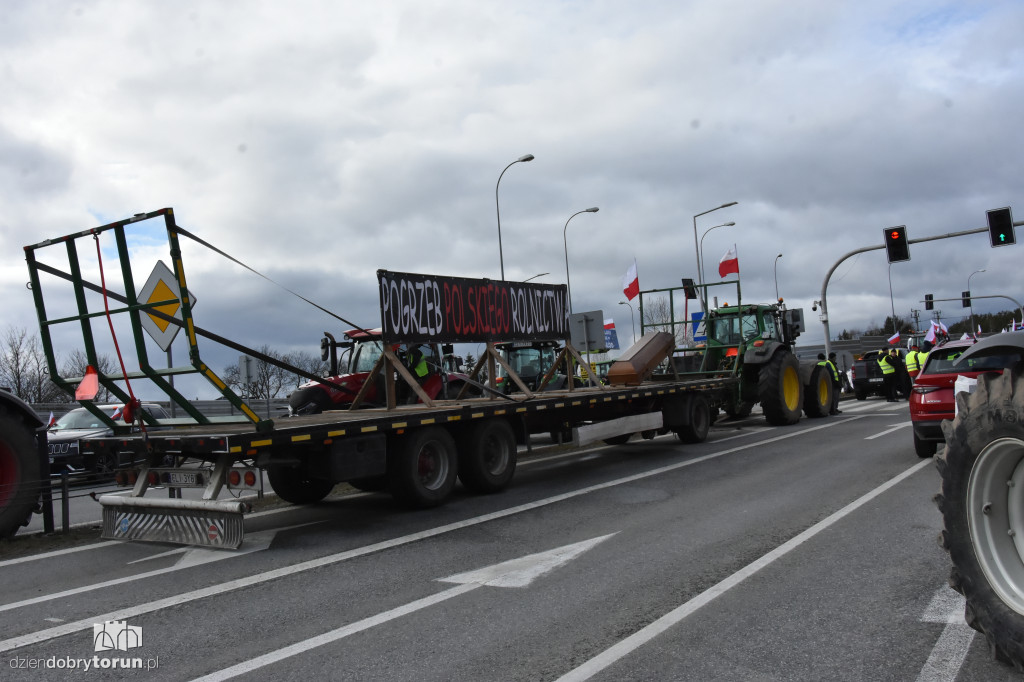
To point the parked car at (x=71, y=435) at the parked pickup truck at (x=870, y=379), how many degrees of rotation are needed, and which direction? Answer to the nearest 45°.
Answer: approximately 135° to its left

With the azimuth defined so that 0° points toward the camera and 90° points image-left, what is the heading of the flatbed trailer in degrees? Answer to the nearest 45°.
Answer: approximately 225°

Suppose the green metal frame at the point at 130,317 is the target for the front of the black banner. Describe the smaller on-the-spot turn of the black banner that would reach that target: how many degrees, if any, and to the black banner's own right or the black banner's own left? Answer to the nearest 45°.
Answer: approximately 90° to the black banner's own right

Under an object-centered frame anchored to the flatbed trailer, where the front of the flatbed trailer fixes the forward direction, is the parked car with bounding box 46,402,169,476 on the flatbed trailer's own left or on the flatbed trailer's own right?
on the flatbed trailer's own left

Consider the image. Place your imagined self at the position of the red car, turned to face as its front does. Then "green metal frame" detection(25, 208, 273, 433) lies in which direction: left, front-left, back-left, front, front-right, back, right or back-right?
back-left

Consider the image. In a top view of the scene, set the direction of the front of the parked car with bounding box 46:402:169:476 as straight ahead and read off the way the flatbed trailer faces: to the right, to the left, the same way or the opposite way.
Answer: the opposite way

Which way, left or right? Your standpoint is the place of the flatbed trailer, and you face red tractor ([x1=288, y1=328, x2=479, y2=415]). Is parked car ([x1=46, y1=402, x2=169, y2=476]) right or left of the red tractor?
left

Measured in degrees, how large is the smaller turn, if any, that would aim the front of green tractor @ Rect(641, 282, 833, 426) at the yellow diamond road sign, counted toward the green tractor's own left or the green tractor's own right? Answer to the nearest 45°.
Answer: approximately 180°

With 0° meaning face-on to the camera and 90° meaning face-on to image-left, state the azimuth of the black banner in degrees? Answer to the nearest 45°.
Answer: approximately 315°

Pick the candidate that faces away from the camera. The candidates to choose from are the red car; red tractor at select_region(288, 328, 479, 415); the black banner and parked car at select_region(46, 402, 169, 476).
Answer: the red car

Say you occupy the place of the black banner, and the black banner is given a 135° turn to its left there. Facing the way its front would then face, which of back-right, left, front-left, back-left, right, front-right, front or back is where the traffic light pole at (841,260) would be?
front-right

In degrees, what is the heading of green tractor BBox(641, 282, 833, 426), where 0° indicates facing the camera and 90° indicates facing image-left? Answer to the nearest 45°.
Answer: approximately 225°

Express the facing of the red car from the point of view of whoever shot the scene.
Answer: facing away from the viewer
